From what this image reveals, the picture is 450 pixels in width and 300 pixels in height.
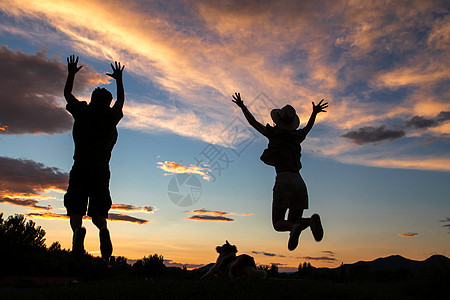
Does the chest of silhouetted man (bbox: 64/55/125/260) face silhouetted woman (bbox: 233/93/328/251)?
no

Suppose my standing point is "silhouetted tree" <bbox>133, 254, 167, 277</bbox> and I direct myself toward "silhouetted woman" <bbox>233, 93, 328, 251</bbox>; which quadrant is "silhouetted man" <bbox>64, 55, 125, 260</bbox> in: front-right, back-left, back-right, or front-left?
front-right

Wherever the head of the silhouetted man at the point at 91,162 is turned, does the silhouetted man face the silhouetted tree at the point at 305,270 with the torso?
no
